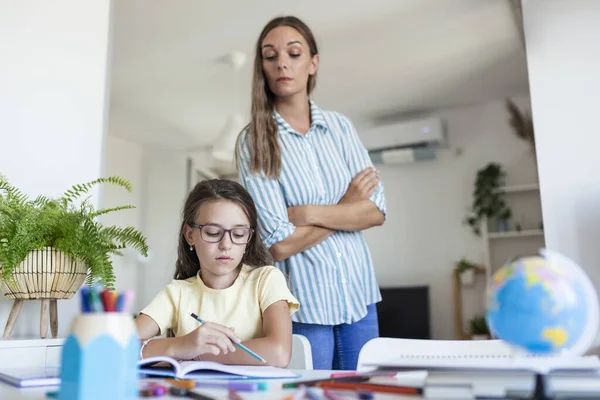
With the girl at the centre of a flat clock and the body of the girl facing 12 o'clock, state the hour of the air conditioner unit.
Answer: The air conditioner unit is roughly at 7 o'clock from the girl.

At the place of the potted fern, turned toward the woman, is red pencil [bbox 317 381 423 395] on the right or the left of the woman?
right

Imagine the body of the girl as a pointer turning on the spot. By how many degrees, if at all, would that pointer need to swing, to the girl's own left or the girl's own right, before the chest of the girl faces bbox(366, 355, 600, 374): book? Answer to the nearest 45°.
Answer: approximately 90° to the girl's own left

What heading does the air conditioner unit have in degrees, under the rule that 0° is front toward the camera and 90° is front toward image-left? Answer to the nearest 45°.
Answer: approximately 45°

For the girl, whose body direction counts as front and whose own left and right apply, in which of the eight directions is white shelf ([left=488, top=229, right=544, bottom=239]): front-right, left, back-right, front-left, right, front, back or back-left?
back-left

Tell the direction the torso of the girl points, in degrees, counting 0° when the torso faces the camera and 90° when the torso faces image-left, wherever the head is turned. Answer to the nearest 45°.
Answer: approximately 0°
